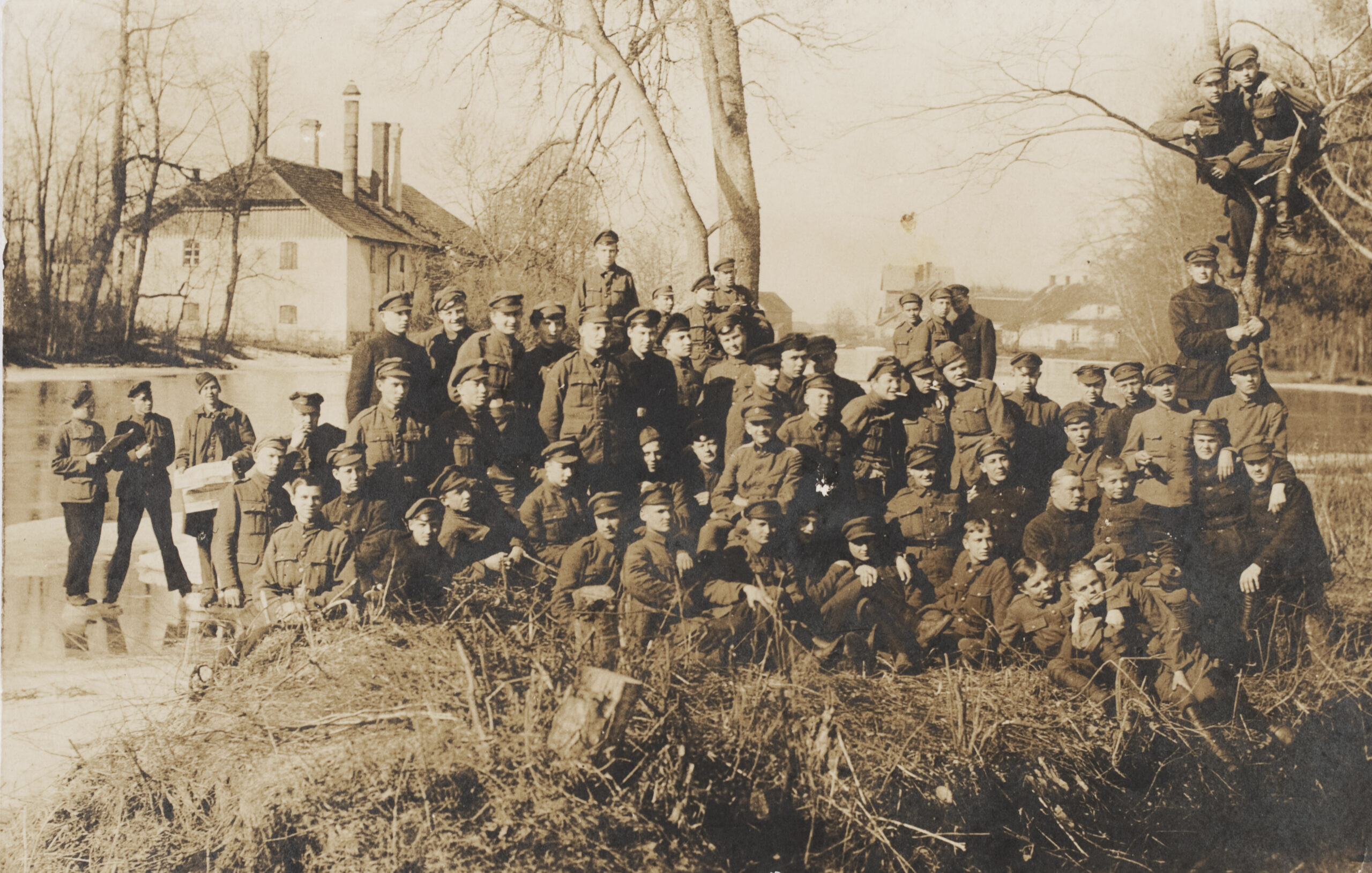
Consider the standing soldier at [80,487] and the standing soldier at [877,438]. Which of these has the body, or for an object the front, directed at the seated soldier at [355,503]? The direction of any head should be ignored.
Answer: the standing soldier at [80,487]

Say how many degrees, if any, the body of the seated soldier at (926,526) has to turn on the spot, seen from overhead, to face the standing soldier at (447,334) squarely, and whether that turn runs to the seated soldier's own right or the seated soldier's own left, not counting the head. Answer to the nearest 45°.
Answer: approximately 90° to the seated soldier's own right

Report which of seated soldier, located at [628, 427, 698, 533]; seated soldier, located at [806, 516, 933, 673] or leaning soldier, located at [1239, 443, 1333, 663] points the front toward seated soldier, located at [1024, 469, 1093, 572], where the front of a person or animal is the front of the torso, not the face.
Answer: leaning soldier, located at [1239, 443, 1333, 663]

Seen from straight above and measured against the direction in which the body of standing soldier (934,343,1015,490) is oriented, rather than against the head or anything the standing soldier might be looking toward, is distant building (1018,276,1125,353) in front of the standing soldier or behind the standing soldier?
behind

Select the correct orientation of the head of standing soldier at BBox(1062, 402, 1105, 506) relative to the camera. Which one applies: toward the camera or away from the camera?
toward the camera

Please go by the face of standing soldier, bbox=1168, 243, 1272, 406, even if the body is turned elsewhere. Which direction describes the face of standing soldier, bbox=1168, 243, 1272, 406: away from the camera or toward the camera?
toward the camera

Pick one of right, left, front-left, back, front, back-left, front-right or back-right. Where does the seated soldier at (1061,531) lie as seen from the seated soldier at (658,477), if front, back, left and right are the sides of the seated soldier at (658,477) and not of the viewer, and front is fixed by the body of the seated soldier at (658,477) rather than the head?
left

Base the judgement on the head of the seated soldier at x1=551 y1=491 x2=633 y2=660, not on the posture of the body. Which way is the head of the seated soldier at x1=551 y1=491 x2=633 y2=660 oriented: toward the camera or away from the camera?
toward the camera

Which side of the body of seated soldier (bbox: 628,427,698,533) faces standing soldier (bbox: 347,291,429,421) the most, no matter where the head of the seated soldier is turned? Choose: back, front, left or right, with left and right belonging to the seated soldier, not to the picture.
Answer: right

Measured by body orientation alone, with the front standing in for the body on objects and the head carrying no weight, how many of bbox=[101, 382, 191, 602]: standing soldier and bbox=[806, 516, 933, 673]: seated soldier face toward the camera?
2

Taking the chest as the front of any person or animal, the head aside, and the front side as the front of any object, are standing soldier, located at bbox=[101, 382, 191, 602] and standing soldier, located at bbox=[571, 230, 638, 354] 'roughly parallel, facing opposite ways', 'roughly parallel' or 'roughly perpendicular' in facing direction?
roughly parallel

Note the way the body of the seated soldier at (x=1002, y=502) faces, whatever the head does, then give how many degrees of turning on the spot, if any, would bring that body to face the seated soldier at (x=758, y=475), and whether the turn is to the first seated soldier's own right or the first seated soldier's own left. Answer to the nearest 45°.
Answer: approximately 45° to the first seated soldier's own right

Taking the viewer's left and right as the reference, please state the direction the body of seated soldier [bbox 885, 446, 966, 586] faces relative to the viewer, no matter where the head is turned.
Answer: facing the viewer
